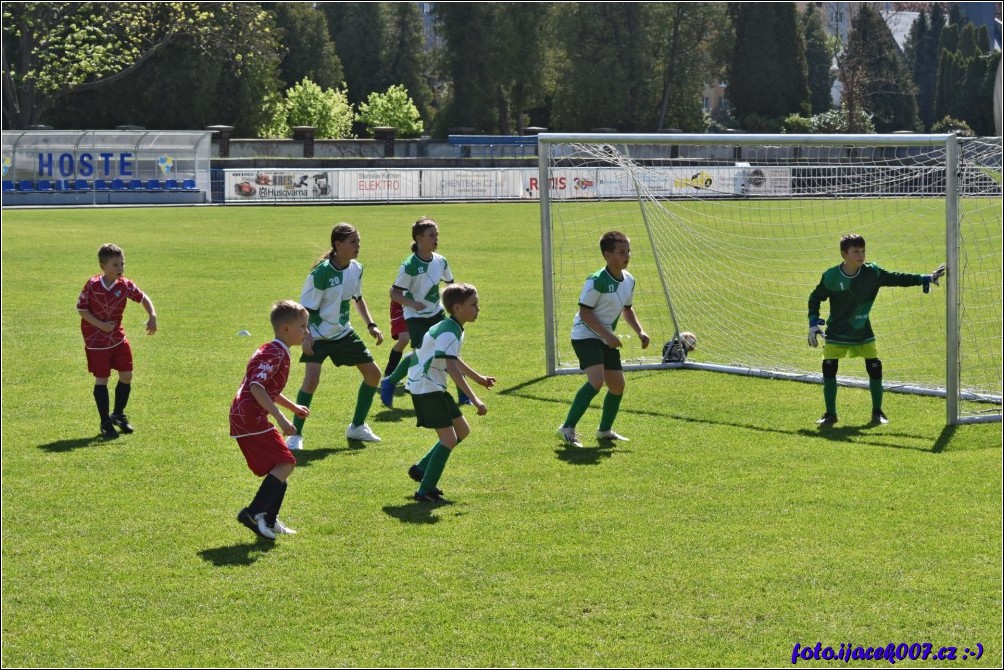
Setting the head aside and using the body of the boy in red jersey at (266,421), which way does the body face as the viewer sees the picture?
to the viewer's right

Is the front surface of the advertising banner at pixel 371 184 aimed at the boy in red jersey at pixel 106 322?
yes

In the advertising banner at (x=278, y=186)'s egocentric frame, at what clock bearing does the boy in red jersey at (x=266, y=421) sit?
The boy in red jersey is roughly at 12 o'clock from the advertising banner.

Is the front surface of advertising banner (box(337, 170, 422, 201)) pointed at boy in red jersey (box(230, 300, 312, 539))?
yes

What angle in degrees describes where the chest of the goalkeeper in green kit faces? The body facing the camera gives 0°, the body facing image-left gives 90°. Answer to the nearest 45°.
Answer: approximately 0°

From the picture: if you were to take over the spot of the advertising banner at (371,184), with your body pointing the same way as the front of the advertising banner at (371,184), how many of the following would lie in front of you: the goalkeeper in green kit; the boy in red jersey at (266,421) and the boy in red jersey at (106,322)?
3

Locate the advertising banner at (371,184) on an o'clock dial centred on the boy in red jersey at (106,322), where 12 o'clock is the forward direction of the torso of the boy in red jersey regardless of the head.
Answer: The advertising banner is roughly at 8 o'clock from the boy in red jersey.

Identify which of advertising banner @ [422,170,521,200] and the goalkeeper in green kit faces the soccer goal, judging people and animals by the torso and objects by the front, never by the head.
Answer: the advertising banner

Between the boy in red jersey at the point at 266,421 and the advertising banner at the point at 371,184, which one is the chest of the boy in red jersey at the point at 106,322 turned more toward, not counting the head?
the boy in red jersey

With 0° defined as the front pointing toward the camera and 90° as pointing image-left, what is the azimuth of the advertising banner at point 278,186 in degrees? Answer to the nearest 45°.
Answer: approximately 0°

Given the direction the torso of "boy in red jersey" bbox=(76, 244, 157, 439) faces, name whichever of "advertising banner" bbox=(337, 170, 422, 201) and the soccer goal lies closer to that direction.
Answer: the soccer goal

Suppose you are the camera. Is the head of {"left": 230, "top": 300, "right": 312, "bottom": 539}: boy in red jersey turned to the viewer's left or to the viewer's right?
to the viewer's right

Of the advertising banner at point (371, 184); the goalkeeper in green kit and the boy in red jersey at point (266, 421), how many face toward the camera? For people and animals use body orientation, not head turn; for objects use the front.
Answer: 2
